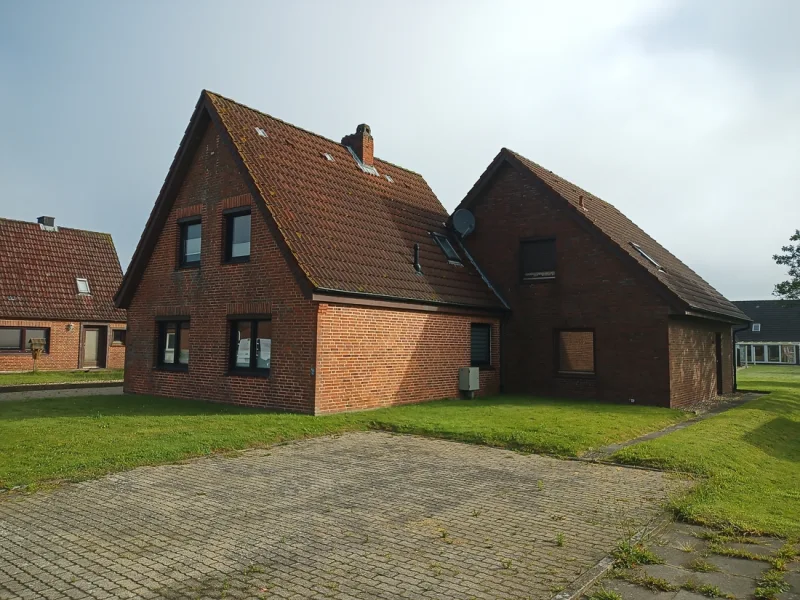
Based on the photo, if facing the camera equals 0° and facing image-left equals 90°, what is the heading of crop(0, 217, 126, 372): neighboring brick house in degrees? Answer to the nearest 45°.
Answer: approximately 0°

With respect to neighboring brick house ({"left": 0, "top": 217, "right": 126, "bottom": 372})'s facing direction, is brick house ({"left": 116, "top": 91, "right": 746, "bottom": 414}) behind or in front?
in front

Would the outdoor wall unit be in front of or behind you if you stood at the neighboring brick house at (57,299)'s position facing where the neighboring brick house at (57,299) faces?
in front
